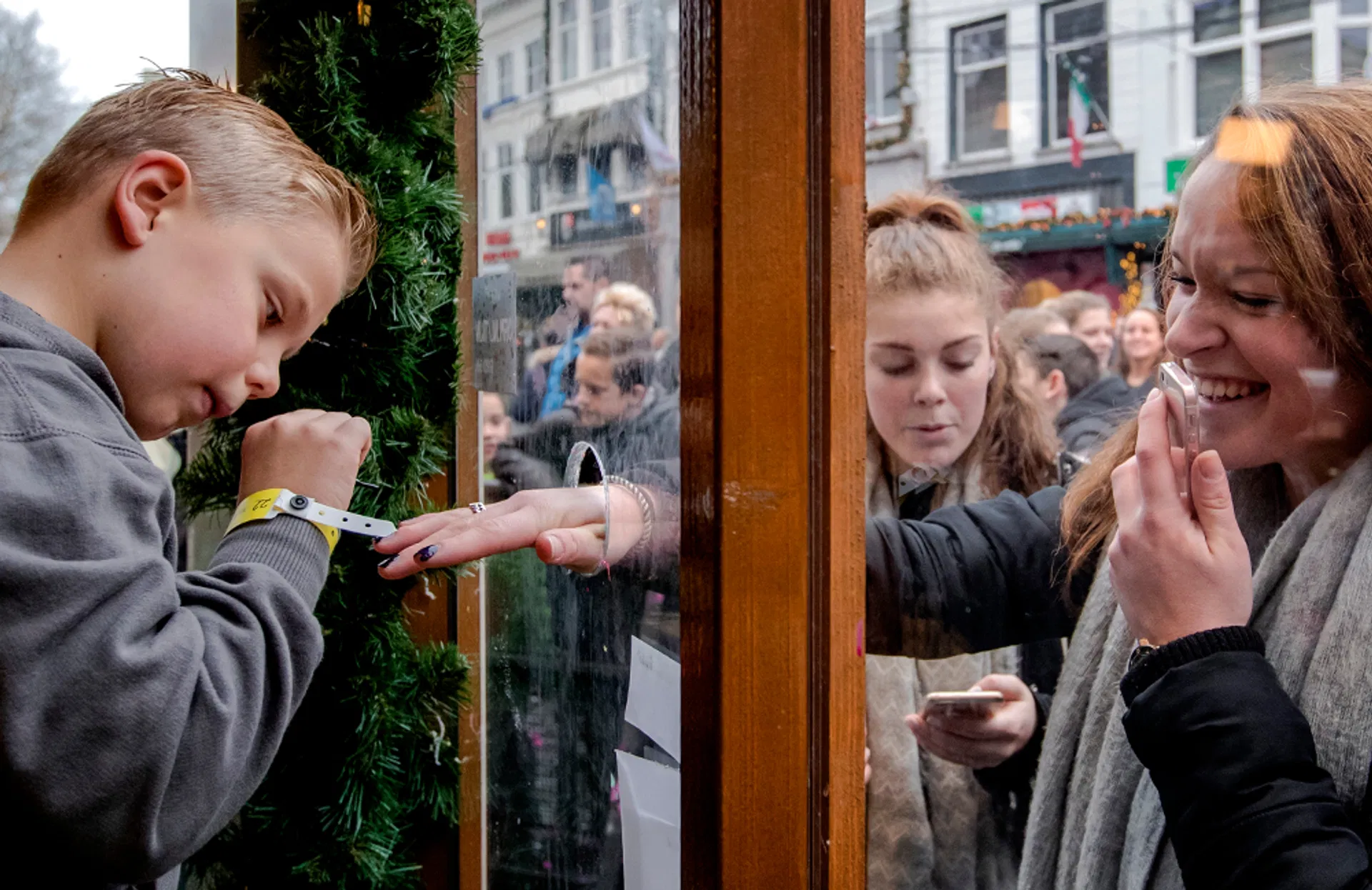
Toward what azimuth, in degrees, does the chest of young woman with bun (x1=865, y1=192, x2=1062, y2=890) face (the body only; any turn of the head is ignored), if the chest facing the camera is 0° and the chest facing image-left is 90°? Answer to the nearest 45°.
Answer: approximately 0°

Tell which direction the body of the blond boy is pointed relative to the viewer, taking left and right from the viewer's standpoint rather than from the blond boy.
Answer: facing to the right of the viewer

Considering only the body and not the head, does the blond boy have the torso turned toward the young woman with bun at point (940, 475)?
yes

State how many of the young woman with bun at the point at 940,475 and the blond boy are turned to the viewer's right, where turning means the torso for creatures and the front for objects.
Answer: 1

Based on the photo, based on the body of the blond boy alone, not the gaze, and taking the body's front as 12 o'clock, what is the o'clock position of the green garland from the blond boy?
The green garland is roughly at 10 o'clock from the blond boy.

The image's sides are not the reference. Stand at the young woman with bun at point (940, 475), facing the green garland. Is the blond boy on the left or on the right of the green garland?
left

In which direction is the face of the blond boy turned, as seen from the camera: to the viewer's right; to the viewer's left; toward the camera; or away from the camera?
to the viewer's right

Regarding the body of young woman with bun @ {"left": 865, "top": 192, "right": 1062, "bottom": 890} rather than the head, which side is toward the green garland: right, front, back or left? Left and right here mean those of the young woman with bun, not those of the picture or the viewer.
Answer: right
